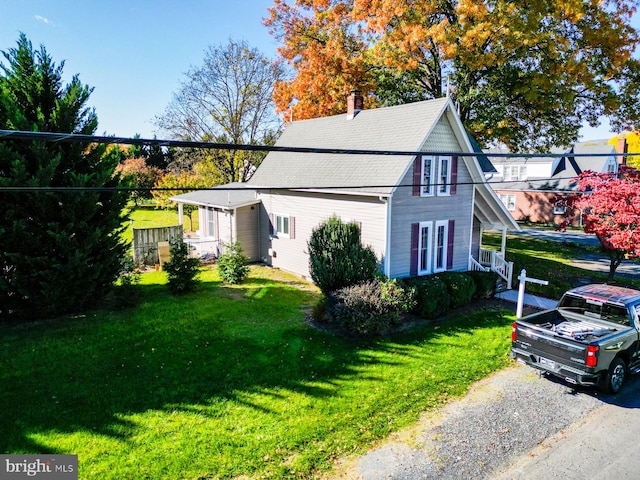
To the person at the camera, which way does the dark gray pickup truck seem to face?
facing away from the viewer and to the right of the viewer

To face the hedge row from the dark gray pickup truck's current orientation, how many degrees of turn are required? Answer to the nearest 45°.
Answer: approximately 135° to its left

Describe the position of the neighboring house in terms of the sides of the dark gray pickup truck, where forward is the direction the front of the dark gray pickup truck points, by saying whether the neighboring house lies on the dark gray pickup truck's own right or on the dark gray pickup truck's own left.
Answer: on the dark gray pickup truck's own left

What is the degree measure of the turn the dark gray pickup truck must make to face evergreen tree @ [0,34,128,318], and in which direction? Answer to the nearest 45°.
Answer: approximately 135° to its left

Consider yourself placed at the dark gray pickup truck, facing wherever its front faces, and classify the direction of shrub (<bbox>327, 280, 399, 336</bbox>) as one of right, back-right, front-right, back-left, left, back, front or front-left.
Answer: back-left

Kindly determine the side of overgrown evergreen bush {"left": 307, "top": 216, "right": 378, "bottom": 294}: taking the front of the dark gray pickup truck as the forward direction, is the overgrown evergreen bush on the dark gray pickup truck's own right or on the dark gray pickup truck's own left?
on the dark gray pickup truck's own left

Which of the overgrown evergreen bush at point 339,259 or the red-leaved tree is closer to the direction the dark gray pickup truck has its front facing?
the red-leaved tree

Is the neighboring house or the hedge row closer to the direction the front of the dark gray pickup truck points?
the neighboring house

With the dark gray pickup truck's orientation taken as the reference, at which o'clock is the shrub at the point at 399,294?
The shrub is roughly at 8 o'clock from the dark gray pickup truck.

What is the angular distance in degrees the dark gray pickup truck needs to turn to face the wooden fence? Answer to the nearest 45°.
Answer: approximately 135° to its left

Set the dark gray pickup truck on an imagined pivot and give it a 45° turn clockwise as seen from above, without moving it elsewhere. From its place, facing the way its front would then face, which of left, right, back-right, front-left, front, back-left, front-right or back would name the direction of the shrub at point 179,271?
back

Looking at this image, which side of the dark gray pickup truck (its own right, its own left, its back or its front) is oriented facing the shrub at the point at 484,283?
left

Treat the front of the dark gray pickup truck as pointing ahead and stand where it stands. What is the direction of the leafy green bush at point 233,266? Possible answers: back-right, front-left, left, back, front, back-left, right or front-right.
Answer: back-left
